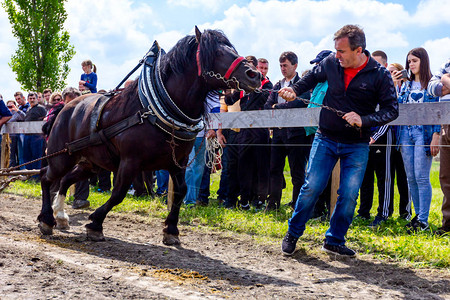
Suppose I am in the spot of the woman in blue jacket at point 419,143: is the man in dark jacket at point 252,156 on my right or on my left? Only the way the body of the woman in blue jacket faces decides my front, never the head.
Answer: on my right

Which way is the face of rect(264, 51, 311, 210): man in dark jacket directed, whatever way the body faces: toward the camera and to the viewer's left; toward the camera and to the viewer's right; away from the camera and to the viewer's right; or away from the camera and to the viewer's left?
toward the camera and to the viewer's left

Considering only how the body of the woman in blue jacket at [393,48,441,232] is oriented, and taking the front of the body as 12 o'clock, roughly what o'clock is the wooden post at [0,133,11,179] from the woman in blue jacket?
The wooden post is roughly at 2 o'clock from the woman in blue jacket.

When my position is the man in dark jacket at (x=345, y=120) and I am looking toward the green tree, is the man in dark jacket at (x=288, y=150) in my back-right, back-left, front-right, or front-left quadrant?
front-right

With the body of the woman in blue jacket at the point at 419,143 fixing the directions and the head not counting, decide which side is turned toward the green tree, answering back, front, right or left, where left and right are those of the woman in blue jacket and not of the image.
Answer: right

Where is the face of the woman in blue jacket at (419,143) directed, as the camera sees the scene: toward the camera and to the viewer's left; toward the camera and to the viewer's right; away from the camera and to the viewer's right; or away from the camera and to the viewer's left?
toward the camera and to the viewer's left

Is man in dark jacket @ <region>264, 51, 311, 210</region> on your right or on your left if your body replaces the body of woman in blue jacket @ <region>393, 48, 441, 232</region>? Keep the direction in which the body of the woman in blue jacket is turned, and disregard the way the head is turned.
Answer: on your right
